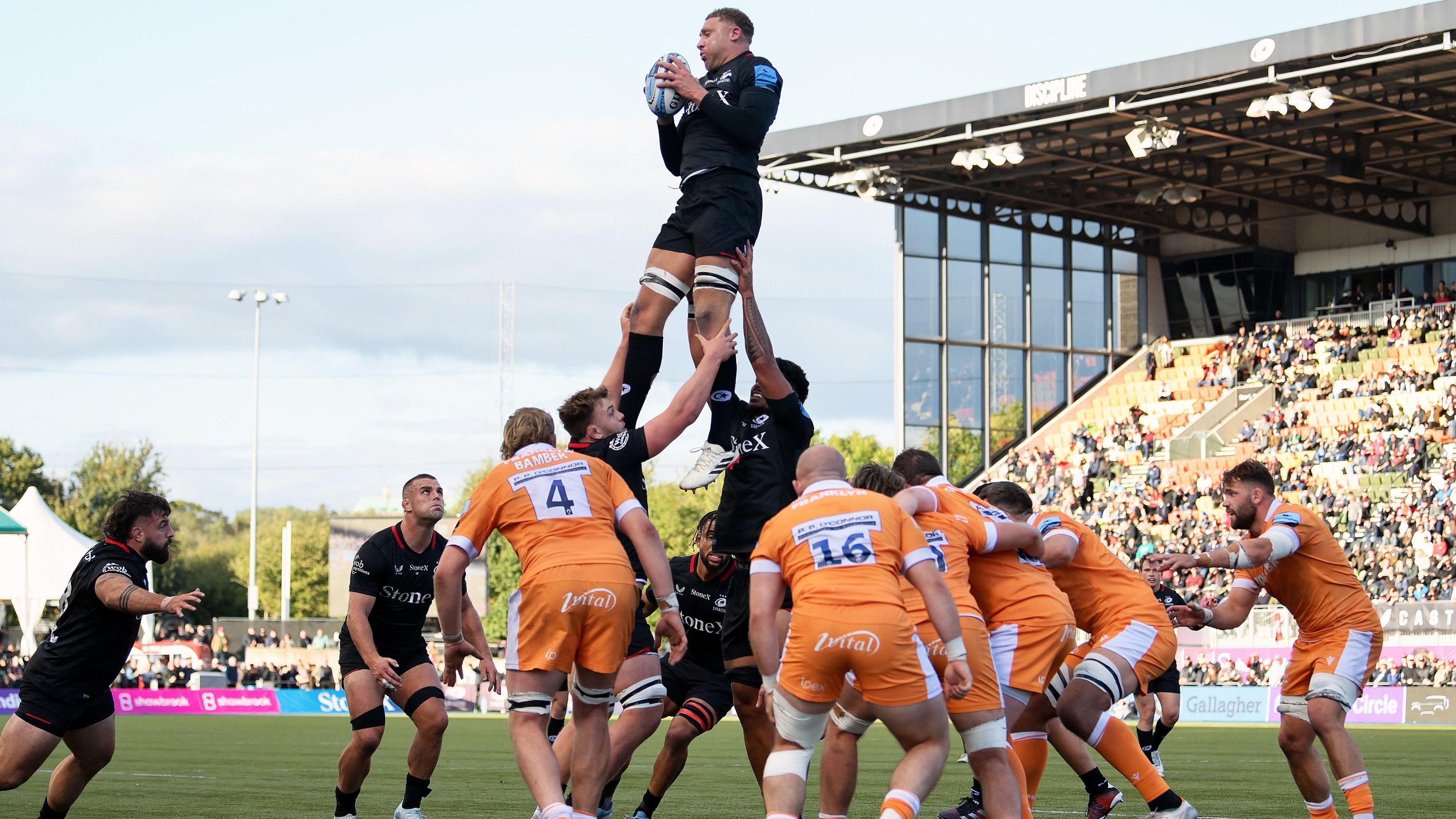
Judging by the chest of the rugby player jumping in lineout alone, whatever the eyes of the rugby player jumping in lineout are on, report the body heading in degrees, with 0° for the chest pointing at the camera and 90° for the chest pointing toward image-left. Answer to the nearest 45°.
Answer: approximately 45°

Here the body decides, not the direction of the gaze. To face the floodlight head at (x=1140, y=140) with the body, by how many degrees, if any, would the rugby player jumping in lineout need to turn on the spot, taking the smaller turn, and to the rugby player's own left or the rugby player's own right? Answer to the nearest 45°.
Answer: approximately 135° to the rugby player's own right

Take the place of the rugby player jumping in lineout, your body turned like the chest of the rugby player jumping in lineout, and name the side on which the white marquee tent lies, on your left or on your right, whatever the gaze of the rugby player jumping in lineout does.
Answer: on your right

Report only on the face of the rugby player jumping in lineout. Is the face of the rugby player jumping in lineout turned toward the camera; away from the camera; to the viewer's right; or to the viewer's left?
to the viewer's left

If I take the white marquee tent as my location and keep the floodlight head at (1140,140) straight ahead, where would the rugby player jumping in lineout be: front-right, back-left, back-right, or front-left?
front-right
